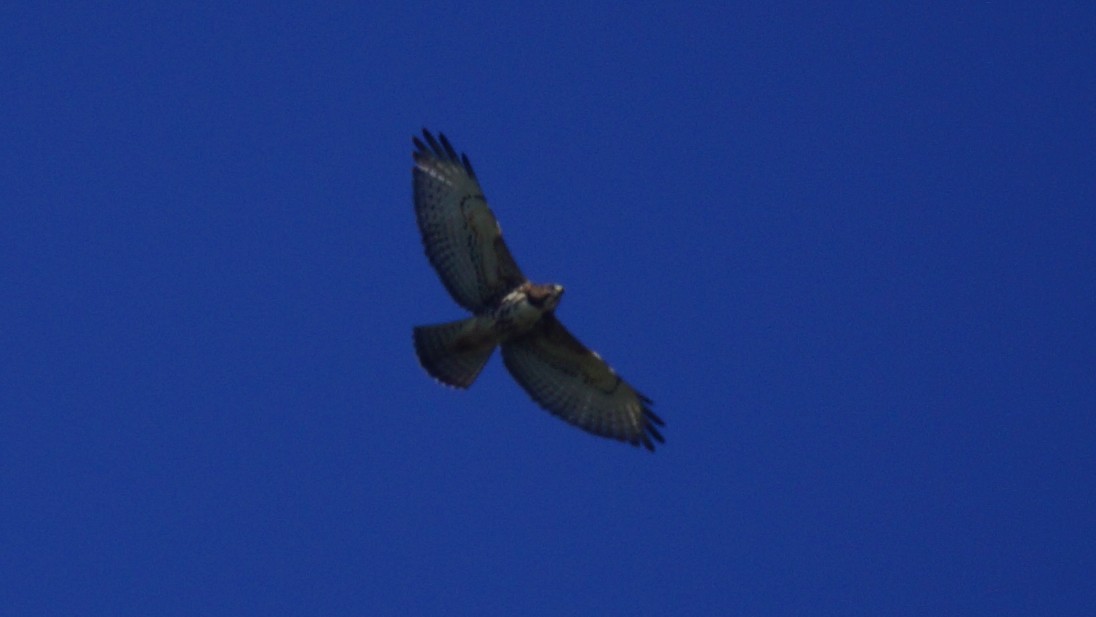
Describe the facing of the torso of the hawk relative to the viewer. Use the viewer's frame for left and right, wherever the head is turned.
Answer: facing to the right of the viewer
